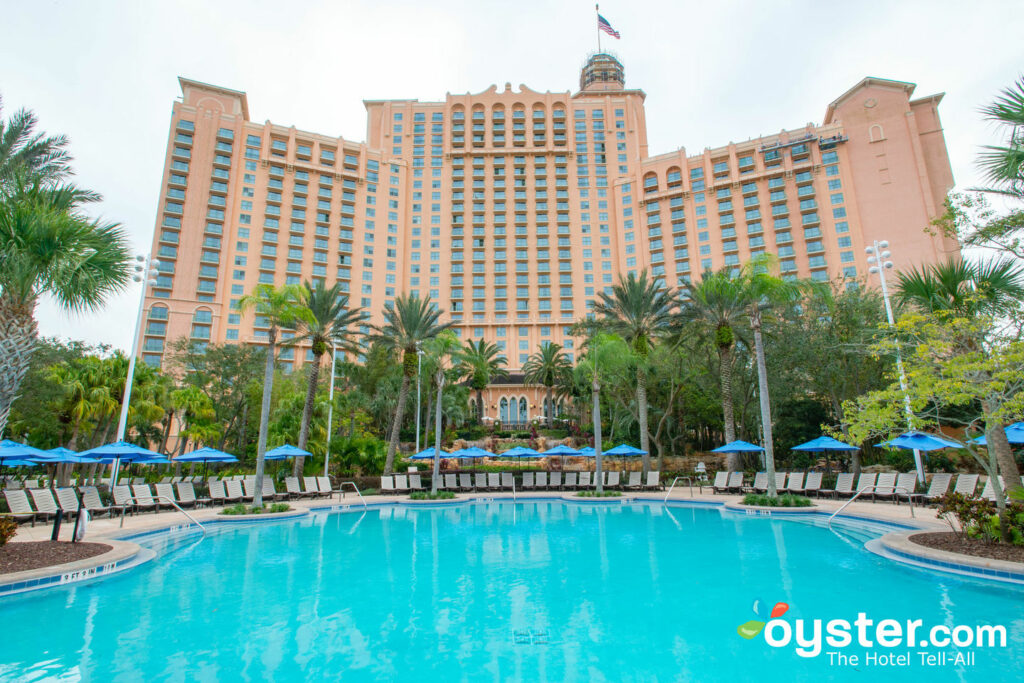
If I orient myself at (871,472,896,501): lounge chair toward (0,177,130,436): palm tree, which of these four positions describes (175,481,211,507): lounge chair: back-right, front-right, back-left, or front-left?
front-right

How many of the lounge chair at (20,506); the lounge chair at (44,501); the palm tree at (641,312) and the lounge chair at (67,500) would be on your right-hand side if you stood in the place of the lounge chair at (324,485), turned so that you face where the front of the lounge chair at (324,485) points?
3

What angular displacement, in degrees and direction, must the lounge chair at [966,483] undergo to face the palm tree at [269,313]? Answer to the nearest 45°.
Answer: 0° — it already faces it

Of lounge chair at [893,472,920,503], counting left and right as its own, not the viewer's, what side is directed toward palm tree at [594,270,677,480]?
right

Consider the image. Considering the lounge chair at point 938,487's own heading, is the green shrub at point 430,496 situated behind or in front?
in front

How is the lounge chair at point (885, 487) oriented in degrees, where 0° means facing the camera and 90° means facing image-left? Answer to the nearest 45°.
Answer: approximately 45°

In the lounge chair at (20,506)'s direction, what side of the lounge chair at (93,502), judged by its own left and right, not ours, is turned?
right

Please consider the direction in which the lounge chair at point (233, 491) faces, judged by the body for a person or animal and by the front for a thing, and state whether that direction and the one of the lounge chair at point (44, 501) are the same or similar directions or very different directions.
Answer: same or similar directions
